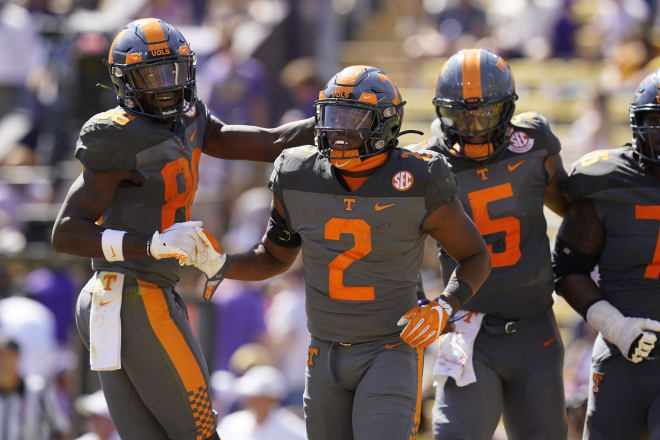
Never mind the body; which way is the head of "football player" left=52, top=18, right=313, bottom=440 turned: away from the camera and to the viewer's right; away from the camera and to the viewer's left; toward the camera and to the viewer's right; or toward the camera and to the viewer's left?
toward the camera and to the viewer's right

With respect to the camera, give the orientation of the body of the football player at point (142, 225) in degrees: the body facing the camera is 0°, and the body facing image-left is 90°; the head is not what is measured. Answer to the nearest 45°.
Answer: approximately 315°

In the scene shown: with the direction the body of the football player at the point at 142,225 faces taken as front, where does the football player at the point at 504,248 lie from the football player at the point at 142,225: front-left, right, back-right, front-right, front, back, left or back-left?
front-left

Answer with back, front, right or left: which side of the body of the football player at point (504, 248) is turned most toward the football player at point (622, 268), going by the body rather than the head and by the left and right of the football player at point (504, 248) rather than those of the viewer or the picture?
left

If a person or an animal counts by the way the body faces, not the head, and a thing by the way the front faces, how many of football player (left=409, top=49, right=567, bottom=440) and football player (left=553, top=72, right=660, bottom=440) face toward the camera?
2

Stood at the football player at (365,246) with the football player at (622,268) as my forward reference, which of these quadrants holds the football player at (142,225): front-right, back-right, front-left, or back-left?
back-left

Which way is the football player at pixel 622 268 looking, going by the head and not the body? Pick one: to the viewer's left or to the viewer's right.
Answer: to the viewer's left

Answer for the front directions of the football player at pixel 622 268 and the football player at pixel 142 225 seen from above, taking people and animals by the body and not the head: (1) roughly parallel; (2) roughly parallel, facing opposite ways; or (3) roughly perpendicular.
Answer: roughly perpendicular

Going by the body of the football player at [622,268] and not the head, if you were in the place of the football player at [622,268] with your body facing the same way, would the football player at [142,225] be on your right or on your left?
on your right

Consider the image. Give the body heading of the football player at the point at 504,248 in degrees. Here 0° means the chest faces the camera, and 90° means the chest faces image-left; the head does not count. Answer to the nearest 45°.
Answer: approximately 0°

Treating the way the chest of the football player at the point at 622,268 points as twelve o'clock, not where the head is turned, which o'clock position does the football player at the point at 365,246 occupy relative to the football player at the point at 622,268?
the football player at the point at 365,246 is roughly at 2 o'clock from the football player at the point at 622,268.
